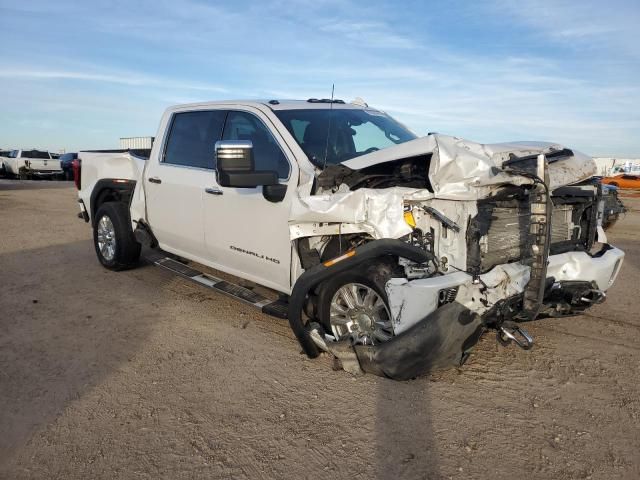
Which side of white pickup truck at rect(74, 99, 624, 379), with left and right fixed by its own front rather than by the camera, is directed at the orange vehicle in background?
left

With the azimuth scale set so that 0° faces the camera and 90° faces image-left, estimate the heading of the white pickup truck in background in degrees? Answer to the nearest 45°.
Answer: approximately 135°

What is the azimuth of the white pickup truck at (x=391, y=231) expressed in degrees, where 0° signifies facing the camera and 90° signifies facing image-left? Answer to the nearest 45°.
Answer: approximately 315°
